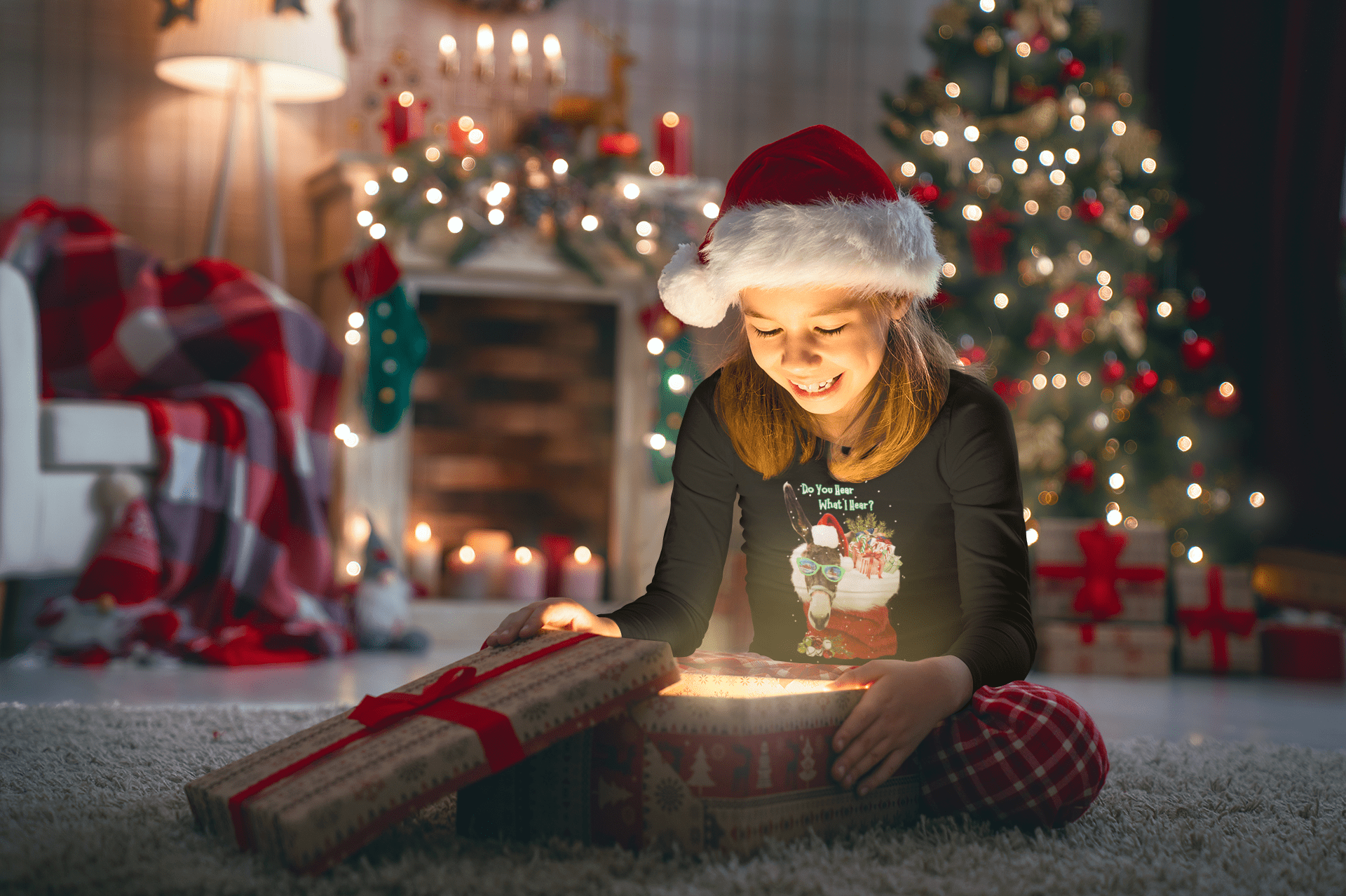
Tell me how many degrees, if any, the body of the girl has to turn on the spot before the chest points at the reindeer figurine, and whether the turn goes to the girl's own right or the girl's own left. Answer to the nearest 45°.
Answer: approximately 180°

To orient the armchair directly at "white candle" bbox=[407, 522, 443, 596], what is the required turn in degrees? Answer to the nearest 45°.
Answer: approximately 45° to its left

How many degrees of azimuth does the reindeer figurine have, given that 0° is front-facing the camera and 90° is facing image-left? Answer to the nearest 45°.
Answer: approximately 270°

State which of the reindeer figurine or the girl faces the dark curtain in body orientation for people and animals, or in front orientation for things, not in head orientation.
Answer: the reindeer figurine

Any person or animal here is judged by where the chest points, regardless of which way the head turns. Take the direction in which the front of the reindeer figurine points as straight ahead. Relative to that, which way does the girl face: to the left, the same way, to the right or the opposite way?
to the right

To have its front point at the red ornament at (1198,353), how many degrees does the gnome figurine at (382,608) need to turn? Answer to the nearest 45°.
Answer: approximately 45° to its left

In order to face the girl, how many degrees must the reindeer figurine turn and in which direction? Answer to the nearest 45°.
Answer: approximately 90° to its right

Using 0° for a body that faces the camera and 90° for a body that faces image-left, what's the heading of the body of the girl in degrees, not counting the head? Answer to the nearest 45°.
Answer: approximately 0°

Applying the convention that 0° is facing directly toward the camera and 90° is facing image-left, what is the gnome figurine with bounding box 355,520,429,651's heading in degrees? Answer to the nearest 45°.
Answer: approximately 315°
